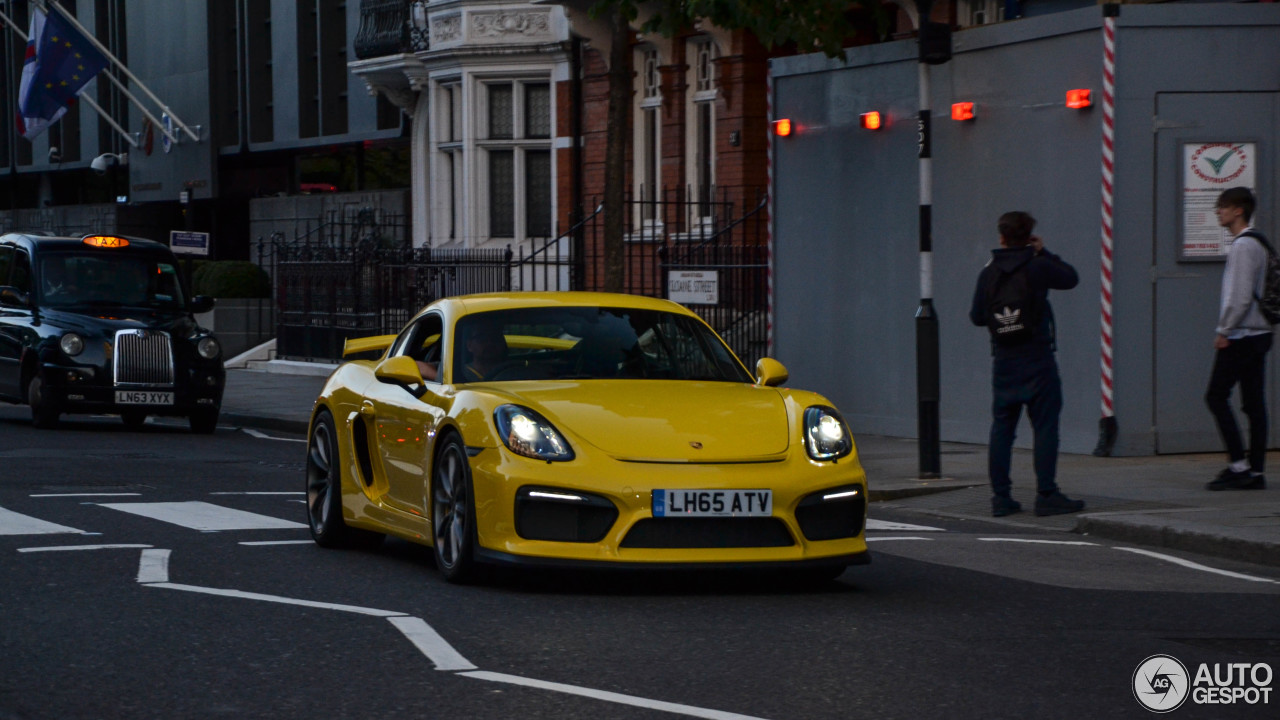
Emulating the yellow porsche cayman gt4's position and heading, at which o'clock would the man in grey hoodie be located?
The man in grey hoodie is roughly at 9 o'clock from the yellow porsche cayman gt4.

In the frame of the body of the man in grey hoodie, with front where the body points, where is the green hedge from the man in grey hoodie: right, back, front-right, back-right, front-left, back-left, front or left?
front-right

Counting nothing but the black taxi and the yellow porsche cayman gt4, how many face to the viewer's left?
0

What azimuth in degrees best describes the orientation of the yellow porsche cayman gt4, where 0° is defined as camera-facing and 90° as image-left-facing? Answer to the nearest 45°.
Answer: approximately 315°

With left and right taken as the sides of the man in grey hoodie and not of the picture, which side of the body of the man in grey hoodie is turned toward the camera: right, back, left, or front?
left

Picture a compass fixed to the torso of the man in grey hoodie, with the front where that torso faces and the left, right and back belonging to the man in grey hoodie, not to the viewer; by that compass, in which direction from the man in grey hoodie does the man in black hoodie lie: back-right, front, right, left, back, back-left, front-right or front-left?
front-left

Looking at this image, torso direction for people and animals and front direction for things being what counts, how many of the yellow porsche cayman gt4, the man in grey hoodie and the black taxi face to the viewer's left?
1

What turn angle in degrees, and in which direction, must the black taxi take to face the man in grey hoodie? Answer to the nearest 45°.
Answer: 0° — it already faces them

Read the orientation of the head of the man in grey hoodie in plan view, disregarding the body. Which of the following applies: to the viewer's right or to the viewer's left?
to the viewer's left
